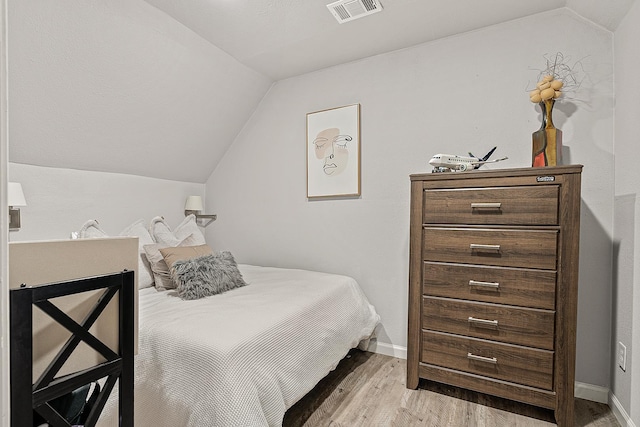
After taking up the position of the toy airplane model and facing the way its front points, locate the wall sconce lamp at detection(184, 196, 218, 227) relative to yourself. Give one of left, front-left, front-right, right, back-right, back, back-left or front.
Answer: front-right

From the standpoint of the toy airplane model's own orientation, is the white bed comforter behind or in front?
in front

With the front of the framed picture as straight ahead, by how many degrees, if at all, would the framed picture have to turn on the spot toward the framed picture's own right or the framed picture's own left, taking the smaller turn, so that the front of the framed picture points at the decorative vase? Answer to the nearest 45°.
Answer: approximately 90° to the framed picture's own left

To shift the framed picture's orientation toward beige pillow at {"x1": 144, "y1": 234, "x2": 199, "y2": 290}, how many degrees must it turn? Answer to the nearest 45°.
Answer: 0° — it already faces it

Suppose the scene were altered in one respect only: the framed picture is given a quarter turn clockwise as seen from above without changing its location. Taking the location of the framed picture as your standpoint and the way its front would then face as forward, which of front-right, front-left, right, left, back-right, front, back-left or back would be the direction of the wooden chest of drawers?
back

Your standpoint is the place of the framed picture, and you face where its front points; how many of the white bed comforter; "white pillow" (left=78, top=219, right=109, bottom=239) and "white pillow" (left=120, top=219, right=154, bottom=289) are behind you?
0

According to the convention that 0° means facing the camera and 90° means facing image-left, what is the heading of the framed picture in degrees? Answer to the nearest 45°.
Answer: approximately 45°

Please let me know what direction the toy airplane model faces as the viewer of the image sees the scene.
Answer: facing the viewer and to the left of the viewer

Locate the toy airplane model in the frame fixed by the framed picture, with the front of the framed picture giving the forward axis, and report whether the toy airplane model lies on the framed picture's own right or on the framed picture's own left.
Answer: on the framed picture's own left

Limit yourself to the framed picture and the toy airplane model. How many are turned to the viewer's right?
0

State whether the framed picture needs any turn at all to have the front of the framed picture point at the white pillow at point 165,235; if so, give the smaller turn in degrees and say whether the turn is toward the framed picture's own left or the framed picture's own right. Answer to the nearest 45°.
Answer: approximately 45° to the framed picture's own right

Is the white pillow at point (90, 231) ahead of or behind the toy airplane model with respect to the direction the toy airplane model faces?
ahead
